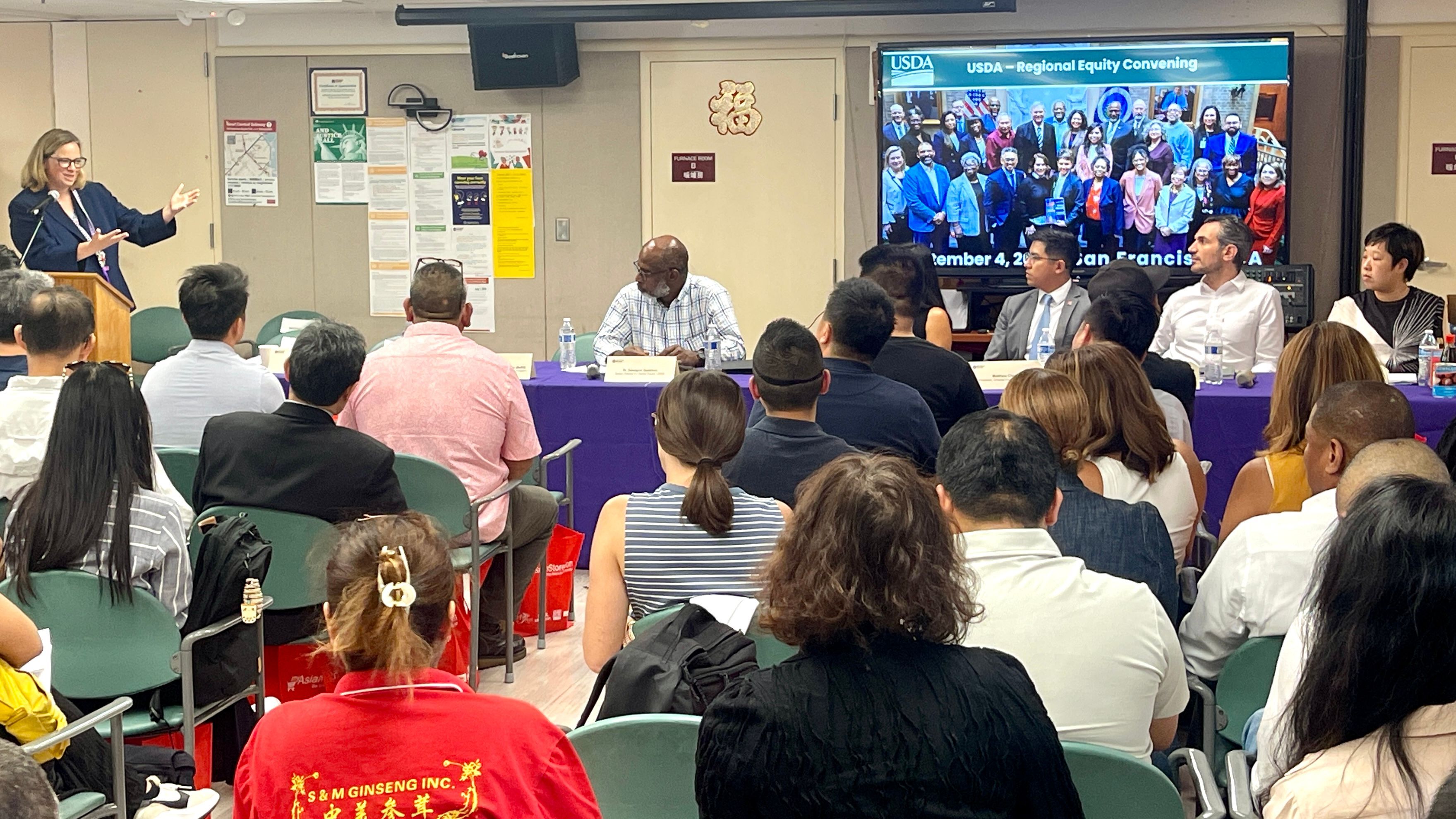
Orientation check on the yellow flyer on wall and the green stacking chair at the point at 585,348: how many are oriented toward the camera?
2

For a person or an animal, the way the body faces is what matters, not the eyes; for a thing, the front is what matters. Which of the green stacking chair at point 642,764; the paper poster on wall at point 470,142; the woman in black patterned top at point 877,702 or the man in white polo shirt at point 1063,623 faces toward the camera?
the paper poster on wall

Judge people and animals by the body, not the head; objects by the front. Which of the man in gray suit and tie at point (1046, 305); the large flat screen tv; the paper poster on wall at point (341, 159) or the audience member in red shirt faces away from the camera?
the audience member in red shirt

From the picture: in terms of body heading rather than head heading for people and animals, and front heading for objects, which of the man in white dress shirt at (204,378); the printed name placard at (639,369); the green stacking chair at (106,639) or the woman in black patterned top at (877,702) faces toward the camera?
the printed name placard

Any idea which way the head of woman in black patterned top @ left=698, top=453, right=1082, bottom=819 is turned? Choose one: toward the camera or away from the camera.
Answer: away from the camera

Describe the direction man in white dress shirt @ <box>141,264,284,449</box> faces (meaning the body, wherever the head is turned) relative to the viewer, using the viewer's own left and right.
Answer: facing away from the viewer and to the right of the viewer

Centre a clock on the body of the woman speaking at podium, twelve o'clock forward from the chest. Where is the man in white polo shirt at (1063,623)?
The man in white polo shirt is roughly at 1 o'clock from the woman speaking at podium.

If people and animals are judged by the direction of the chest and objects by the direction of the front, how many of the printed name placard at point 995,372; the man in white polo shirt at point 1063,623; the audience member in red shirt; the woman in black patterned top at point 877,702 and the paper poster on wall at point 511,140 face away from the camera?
3

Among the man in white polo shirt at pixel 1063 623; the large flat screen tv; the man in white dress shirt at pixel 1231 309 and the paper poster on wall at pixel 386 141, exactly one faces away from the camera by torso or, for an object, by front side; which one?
the man in white polo shirt at pixel 1063 623

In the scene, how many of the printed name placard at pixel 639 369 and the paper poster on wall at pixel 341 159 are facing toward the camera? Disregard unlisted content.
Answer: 2

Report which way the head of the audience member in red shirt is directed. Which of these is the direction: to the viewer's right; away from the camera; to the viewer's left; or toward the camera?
away from the camera
